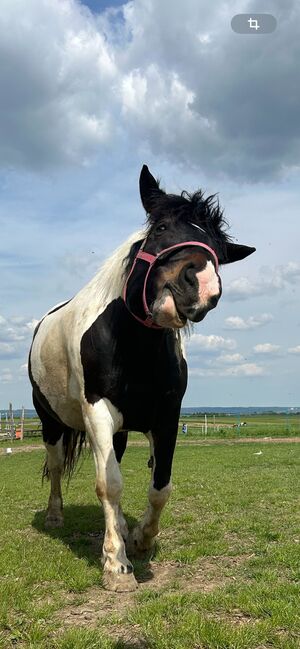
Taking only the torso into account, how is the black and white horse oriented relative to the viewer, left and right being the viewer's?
facing the viewer and to the right of the viewer
